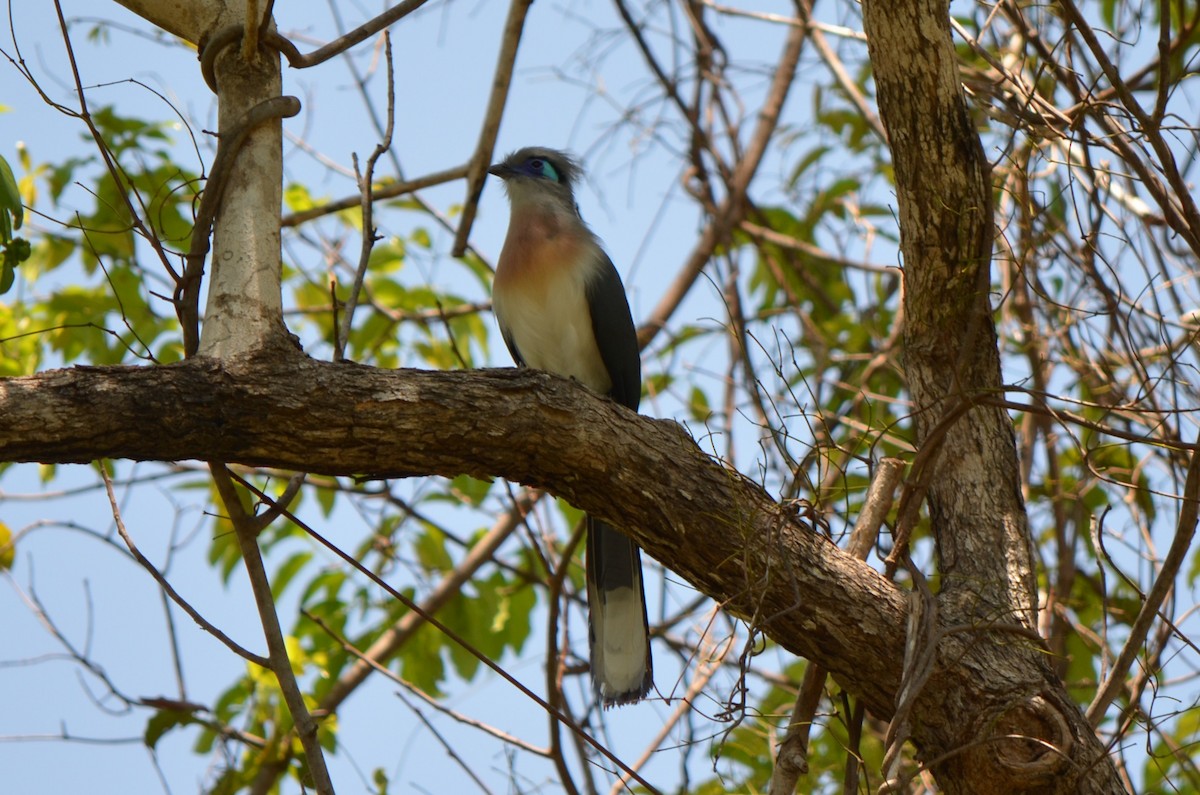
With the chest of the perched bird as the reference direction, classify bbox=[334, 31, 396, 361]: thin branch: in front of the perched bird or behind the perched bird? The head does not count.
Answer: in front

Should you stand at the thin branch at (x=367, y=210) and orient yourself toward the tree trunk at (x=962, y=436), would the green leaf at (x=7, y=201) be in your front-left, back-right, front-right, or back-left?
back-right

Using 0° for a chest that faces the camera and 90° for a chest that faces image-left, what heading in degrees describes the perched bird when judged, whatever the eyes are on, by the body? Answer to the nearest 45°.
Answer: approximately 45°

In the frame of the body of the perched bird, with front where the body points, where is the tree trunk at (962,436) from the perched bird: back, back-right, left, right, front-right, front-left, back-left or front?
left

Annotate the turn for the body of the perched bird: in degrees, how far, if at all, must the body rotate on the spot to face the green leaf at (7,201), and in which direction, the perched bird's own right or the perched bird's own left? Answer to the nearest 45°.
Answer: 0° — it already faces it
